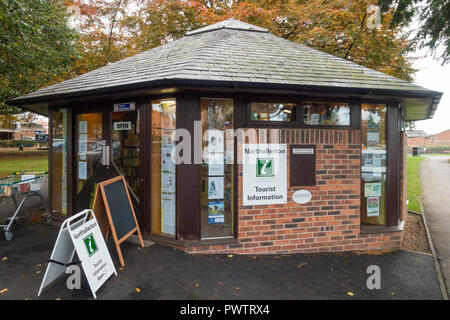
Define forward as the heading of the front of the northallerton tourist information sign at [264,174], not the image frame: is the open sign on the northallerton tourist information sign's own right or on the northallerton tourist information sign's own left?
on the northallerton tourist information sign's own right

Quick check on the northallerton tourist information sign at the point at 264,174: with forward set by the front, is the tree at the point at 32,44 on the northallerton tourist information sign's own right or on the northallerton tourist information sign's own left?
on the northallerton tourist information sign's own right

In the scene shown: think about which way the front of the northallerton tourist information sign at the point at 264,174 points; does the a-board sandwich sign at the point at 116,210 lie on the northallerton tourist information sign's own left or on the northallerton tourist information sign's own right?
on the northallerton tourist information sign's own right

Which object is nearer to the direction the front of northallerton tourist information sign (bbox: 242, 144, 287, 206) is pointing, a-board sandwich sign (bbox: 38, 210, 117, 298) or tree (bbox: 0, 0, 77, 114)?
the a-board sandwich sign

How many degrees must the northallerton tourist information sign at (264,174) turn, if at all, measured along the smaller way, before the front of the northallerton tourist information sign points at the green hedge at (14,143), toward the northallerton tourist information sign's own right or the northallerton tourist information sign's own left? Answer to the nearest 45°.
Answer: approximately 135° to the northallerton tourist information sign's own right

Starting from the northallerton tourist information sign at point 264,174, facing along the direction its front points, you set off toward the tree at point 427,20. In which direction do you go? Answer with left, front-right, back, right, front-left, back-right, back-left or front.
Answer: back-left

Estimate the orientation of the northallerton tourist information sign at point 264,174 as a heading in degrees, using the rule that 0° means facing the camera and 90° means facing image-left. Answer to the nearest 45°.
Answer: approximately 0°

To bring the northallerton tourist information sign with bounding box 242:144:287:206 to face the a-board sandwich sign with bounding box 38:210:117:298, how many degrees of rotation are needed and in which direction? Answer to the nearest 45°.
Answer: approximately 45° to its right

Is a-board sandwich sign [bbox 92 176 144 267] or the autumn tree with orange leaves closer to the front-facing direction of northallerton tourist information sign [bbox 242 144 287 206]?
the a-board sandwich sign

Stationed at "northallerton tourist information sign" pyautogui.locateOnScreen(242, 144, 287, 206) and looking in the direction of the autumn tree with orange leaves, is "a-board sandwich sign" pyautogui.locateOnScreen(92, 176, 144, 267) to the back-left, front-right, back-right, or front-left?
back-left
